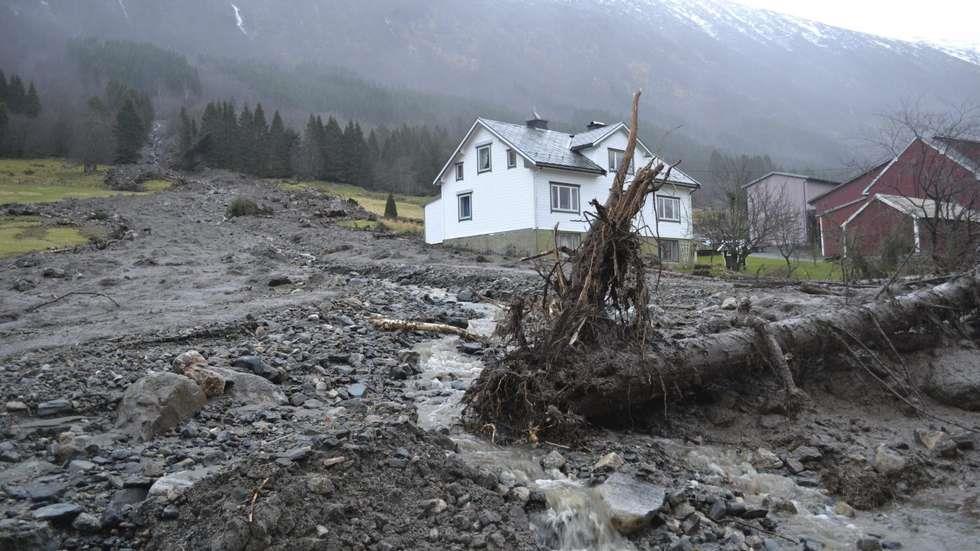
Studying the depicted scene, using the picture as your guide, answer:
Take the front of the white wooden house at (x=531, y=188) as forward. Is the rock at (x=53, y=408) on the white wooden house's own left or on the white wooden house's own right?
on the white wooden house's own right

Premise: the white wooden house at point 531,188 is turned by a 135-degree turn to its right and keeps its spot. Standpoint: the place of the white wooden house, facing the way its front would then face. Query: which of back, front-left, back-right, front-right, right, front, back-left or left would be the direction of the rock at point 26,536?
left

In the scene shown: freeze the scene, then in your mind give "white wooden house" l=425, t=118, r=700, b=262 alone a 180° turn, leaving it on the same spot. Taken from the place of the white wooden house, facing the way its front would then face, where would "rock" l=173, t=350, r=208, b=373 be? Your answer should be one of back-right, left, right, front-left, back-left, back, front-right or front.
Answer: back-left

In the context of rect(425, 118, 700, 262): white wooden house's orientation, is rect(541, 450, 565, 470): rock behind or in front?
in front

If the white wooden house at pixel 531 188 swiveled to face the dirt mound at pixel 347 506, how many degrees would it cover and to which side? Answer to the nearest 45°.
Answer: approximately 45° to its right

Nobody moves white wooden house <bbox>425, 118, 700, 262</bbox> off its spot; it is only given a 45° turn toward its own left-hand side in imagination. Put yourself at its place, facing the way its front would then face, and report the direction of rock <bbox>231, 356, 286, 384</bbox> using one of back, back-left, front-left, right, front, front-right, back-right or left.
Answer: right

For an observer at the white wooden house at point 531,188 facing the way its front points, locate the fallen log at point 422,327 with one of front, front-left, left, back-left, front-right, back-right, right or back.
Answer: front-right

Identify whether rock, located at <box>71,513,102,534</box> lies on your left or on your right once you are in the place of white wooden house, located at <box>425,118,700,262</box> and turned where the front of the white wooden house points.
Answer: on your right

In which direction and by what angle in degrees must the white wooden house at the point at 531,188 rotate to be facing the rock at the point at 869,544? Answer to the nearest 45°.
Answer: approximately 45° to its right

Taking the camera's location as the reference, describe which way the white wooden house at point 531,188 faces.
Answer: facing the viewer and to the right of the viewer

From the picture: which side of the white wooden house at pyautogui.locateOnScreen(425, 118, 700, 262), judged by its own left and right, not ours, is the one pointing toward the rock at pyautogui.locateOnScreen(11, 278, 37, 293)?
right
